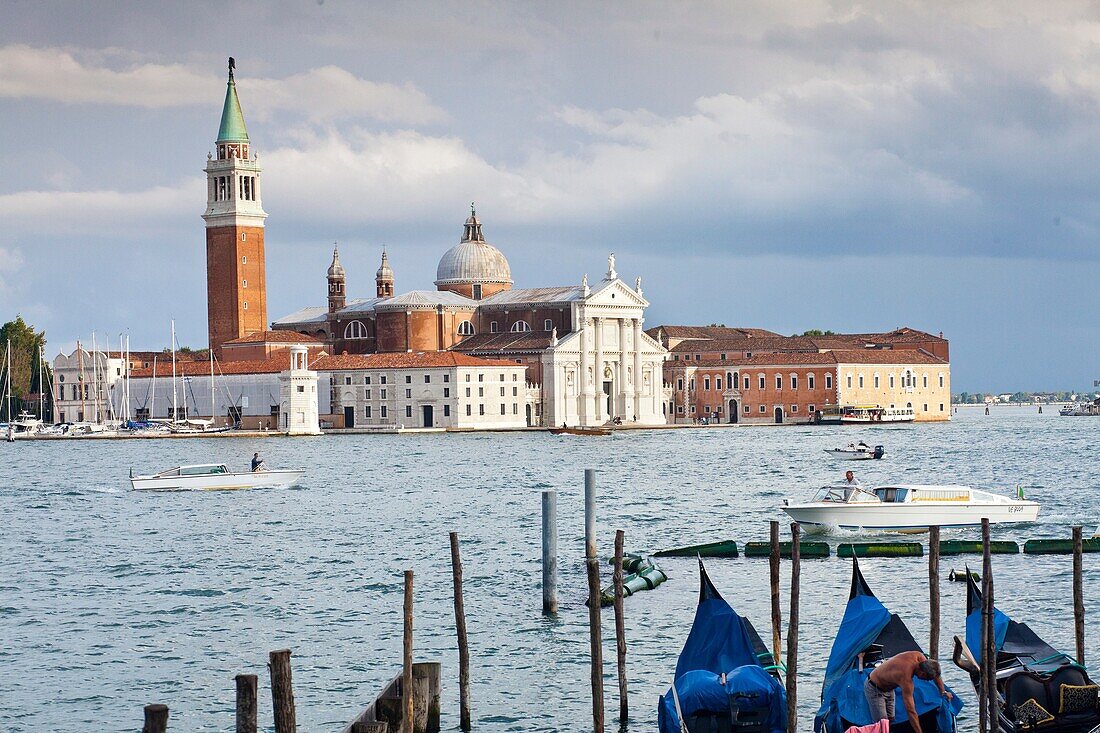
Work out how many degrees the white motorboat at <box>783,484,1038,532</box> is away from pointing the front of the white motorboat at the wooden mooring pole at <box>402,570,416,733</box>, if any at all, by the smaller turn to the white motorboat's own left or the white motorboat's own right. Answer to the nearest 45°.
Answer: approximately 90° to the white motorboat's own left

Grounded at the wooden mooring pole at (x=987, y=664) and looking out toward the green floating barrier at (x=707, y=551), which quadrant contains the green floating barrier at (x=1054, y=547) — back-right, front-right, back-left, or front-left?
front-right

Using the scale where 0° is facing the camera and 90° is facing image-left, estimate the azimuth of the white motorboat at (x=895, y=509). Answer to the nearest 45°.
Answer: approximately 90°

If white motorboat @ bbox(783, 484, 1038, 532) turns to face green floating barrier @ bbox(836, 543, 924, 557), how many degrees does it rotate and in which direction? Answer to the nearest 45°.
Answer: approximately 90° to its left

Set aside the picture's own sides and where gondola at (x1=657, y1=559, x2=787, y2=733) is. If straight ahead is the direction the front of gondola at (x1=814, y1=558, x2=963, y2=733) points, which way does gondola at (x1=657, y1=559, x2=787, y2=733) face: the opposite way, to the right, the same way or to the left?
the same way
